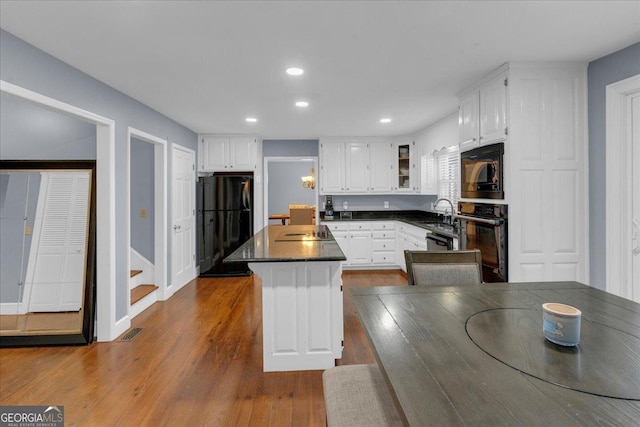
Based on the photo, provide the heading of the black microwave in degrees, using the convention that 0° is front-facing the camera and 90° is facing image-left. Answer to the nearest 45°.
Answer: approximately 45°

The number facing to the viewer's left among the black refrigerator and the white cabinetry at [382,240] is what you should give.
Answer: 0

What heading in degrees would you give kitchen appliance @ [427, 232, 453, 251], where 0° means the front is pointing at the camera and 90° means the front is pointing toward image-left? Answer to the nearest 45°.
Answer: approximately 45°

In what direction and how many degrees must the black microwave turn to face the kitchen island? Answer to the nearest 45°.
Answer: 0° — it already faces it

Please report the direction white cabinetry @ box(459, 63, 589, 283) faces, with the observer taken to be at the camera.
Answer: facing to the left of the viewer

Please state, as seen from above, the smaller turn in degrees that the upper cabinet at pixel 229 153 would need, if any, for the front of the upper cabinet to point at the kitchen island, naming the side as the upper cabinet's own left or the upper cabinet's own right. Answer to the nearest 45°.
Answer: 0° — it already faces it

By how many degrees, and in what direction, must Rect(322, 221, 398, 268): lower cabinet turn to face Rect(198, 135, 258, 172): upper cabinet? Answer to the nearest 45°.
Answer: approximately 90° to its right

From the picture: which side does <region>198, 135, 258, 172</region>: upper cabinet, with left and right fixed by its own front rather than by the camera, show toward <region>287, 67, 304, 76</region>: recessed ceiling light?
front

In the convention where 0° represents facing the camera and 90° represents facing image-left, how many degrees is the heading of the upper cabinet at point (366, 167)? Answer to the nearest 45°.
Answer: approximately 0°
